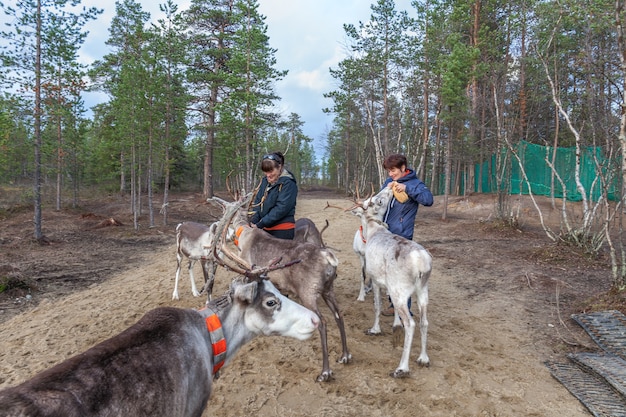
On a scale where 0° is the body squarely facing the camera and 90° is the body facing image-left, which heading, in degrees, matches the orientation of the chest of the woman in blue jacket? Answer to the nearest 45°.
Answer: approximately 45°

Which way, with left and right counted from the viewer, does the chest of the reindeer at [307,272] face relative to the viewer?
facing away from the viewer and to the left of the viewer

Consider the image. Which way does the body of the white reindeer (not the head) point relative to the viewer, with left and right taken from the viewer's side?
facing away from the viewer and to the left of the viewer

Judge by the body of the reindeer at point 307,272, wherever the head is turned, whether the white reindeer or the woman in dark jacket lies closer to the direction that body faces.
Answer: the woman in dark jacket

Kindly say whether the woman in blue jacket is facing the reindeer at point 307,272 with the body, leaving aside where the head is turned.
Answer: yes

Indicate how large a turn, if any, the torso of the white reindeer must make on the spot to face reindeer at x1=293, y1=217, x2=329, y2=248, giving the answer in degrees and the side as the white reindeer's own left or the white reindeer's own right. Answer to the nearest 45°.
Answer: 0° — it already faces it

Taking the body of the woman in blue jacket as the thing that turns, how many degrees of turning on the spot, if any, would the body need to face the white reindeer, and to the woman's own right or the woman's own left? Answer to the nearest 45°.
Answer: approximately 45° to the woman's own left
